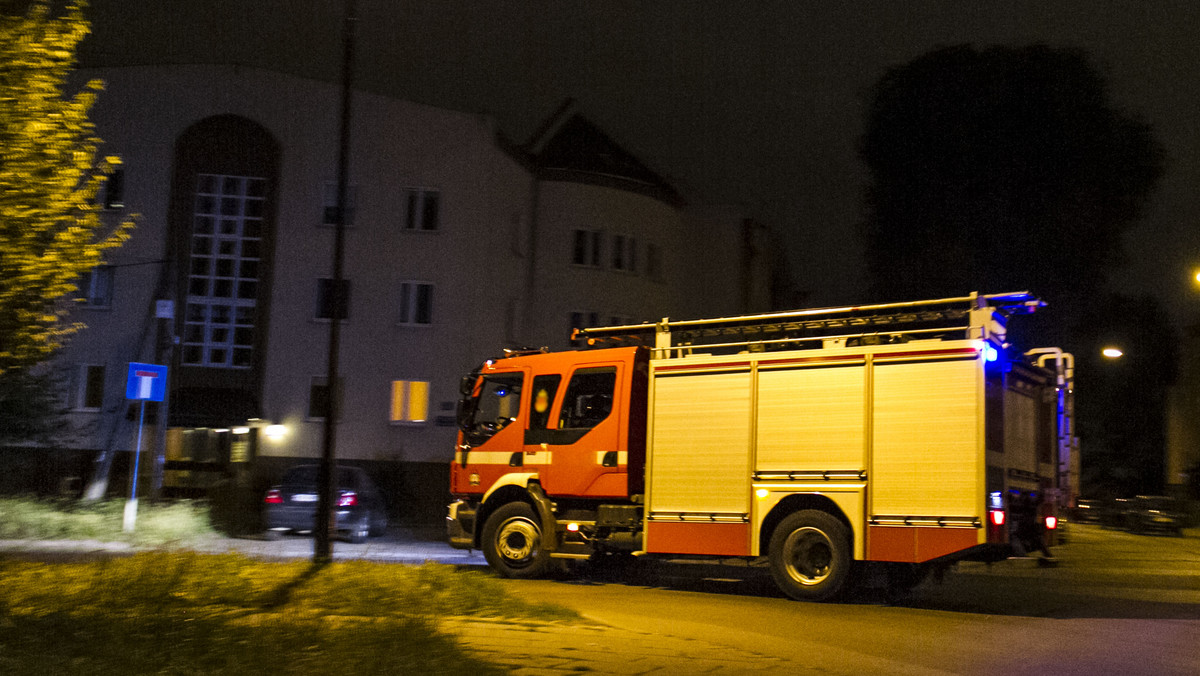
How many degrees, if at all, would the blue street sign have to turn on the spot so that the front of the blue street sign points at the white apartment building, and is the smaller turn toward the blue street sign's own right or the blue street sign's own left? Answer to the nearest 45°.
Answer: approximately 180°

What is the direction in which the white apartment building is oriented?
toward the camera

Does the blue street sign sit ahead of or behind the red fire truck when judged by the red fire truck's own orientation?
ahead

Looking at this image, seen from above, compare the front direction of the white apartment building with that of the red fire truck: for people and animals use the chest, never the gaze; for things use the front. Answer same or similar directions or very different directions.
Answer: very different directions

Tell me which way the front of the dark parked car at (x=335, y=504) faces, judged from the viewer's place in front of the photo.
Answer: facing away from the viewer and to the right of the viewer

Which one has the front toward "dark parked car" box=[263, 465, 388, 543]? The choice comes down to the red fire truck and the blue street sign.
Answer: the red fire truck

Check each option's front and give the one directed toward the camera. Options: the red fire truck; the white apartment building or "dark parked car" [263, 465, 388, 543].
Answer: the white apartment building

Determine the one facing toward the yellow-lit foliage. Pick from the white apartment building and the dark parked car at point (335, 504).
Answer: the white apartment building

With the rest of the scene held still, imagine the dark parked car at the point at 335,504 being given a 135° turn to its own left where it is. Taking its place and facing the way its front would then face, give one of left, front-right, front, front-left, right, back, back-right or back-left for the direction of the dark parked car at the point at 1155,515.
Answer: back

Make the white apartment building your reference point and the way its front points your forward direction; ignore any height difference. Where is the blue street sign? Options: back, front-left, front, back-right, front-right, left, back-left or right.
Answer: front

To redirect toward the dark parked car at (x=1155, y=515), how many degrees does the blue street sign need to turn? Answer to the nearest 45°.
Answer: approximately 90° to its left

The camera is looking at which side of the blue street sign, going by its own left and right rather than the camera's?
front

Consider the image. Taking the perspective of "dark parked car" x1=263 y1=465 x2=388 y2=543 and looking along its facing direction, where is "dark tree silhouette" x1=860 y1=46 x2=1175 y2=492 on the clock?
The dark tree silhouette is roughly at 1 o'clock from the dark parked car.

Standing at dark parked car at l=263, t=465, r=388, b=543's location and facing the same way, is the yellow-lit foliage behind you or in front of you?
behind

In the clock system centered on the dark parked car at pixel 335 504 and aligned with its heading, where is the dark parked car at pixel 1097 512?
the dark parked car at pixel 1097 512 is roughly at 1 o'clock from the dark parked car at pixel 335 504.

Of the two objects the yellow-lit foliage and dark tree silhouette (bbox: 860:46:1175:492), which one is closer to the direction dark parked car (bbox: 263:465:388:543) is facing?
the dark tree silhouette

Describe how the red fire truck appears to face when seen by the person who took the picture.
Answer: facing away from the viewer and to the left of the viewer

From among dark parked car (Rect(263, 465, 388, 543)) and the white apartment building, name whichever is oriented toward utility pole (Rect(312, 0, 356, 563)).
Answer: the white apartment building
